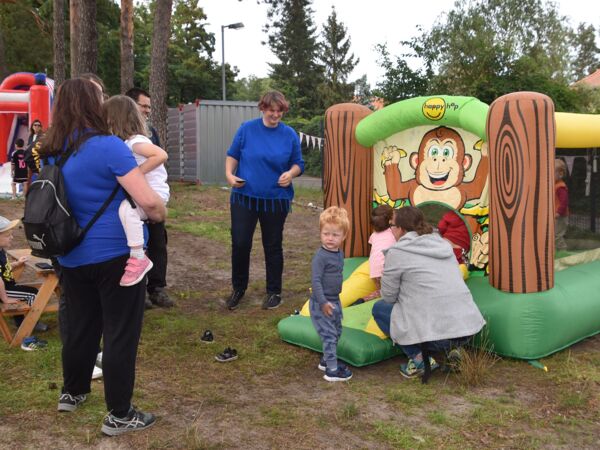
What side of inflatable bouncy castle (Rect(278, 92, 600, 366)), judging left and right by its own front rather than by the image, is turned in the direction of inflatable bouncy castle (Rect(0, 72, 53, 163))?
right

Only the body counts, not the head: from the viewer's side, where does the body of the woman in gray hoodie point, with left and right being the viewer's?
facing away from the viewer and to the left of the viewer

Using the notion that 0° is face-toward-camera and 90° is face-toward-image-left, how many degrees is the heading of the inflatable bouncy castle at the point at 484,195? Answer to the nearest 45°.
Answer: approximately 45°

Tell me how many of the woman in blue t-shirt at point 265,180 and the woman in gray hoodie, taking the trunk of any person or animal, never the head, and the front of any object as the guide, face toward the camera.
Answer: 1

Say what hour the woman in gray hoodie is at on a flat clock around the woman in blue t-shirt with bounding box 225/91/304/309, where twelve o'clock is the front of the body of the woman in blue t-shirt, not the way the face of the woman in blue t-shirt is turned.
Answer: The woman in gray hoodie is roughly at 11 o'clock from the woman in blue t-shirt.

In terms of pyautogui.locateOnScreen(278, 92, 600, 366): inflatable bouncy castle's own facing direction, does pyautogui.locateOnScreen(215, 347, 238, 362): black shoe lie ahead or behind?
ahead

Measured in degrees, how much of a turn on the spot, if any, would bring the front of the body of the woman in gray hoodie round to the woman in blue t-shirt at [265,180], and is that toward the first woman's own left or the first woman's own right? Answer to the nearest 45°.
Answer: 0° — they already face them

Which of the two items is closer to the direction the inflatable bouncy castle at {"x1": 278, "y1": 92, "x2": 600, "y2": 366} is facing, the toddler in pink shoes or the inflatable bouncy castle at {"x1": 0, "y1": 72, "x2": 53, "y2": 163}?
the toddler in pink shoes

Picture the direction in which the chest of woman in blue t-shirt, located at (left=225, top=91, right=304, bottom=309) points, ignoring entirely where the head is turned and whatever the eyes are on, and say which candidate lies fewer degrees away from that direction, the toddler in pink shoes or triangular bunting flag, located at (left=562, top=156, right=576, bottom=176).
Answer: the toddler in pink shoes

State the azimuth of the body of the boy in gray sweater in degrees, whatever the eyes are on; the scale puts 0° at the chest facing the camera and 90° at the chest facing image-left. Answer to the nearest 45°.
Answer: approximately 315°

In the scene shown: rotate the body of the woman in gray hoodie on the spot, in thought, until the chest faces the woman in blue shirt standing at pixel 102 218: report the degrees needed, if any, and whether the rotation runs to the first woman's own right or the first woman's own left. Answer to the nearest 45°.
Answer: approximately 90° to the first woman's own left

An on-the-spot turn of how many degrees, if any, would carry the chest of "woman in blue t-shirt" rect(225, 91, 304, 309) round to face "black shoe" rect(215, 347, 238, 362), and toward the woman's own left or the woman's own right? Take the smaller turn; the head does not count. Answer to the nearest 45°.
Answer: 0° — they already face it

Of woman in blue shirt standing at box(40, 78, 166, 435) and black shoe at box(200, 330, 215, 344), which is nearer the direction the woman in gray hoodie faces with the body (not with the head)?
the black shoe
